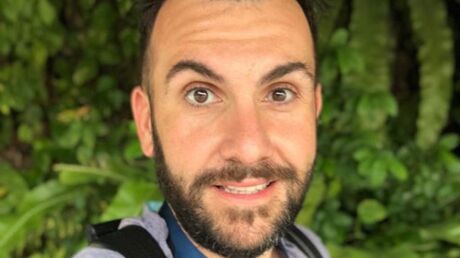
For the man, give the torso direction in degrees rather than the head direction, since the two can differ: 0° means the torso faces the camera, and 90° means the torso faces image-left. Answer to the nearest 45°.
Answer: approximately 0°

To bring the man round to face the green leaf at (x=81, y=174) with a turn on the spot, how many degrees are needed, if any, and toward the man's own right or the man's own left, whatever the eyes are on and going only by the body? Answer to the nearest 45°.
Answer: approximately 135° to the man's own right

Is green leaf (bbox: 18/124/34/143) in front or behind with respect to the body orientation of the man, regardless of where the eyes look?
behind

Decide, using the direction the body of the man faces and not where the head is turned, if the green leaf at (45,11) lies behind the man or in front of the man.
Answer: behind

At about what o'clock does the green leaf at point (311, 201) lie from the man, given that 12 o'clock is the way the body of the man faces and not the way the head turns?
The green leaf is roughly at 7 o'clock from the man.

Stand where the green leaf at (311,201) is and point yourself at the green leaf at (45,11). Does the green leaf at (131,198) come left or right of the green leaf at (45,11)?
left

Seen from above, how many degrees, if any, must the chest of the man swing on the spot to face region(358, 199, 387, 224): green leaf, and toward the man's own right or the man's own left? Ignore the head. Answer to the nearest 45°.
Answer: approximately 135° to the man's own left

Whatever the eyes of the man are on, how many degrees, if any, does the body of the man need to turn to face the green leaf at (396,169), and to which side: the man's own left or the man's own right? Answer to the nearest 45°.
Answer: approximately 135° to the man's own left

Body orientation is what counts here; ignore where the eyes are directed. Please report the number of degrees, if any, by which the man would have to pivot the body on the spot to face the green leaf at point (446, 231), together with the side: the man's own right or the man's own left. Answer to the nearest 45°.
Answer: approximately 135° to the man's own left
